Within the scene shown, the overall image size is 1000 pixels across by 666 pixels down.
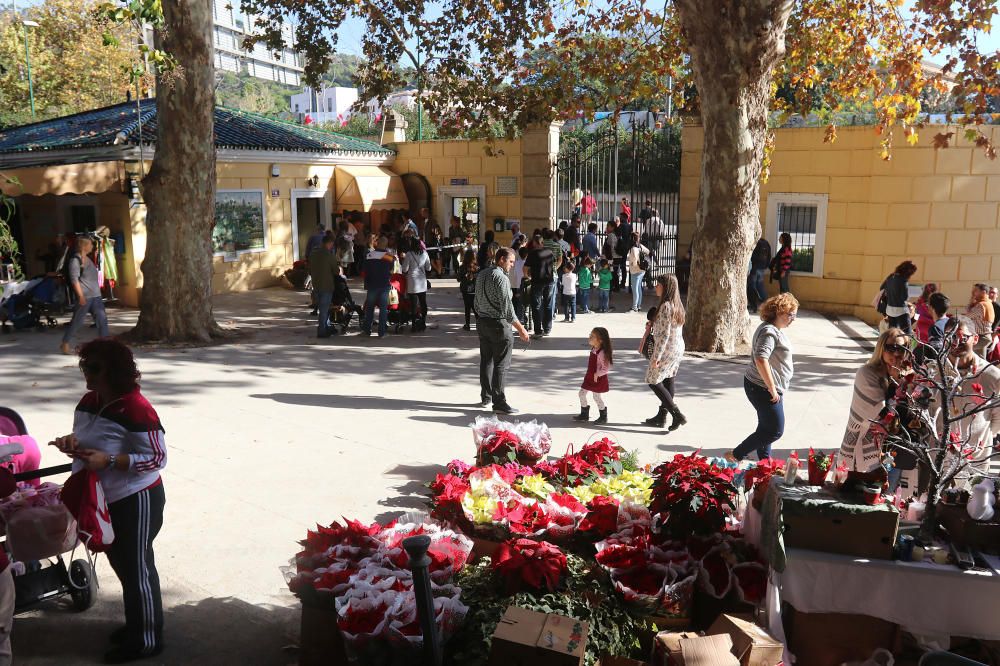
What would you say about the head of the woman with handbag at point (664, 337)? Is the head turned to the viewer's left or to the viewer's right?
to the viewer's left

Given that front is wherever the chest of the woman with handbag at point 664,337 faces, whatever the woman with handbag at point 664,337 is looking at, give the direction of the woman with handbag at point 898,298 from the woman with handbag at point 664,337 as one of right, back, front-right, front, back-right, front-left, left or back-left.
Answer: back-right

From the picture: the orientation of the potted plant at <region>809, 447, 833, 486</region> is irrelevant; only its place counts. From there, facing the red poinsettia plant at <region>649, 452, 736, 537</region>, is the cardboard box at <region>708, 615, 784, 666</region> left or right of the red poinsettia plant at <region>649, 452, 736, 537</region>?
left

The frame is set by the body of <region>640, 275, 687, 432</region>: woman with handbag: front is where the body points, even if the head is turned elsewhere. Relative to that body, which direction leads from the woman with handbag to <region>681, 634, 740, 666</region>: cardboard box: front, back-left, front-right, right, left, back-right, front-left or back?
left

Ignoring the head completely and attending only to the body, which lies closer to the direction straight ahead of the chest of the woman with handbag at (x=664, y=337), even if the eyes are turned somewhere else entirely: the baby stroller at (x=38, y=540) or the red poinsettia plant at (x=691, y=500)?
the baby stroller

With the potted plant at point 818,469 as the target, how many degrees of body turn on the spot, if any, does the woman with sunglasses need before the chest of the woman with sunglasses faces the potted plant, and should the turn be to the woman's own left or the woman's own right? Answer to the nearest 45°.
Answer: approximately 45° to the woman's own right

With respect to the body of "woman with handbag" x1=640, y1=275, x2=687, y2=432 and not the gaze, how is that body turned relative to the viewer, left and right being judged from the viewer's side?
facing to the left of the viewer

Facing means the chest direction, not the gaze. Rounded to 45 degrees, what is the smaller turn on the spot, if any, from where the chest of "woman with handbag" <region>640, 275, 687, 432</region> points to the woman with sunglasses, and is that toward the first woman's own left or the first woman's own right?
approximately 135° to the first woman's own left
